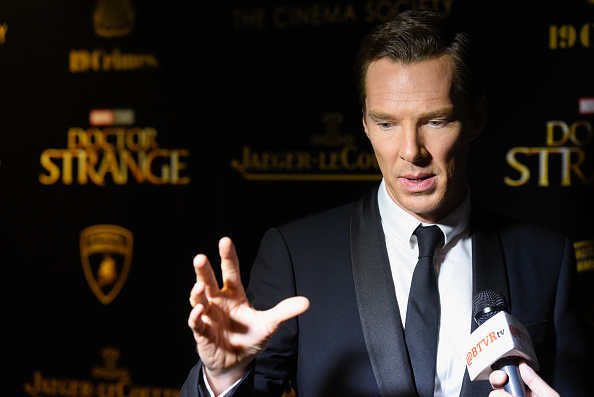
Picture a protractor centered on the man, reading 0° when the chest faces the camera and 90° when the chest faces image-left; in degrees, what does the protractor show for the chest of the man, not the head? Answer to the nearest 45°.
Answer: approximately 0°
